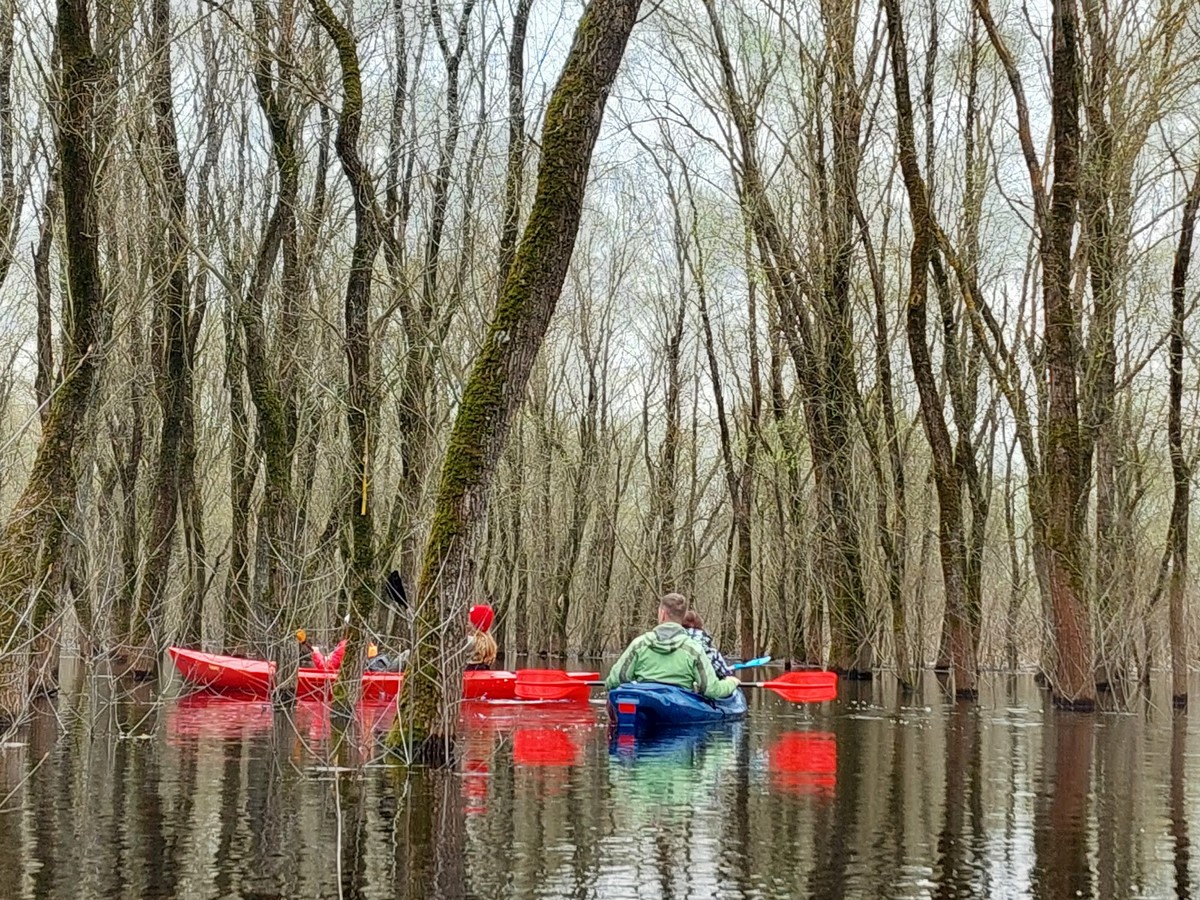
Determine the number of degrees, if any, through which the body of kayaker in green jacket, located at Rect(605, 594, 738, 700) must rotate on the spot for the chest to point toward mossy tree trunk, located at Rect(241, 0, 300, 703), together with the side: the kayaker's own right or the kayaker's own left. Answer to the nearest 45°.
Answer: approximately 90° to the kayaker's own left

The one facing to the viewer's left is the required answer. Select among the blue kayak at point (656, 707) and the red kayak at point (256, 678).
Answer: the red kayak

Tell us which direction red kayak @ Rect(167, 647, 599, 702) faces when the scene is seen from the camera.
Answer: facing to the left of the viewer

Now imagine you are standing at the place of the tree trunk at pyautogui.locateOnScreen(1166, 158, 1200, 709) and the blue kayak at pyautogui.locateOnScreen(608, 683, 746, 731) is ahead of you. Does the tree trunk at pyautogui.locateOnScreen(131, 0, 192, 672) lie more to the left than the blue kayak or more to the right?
right

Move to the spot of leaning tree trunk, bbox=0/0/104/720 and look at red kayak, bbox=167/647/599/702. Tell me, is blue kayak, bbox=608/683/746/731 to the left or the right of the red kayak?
right

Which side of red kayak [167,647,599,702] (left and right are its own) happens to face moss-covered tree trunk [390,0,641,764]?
left

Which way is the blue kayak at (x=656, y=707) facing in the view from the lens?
facing away from the viewer and to the right of the viewer

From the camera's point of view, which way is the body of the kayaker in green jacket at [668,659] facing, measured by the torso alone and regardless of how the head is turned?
away from the camera

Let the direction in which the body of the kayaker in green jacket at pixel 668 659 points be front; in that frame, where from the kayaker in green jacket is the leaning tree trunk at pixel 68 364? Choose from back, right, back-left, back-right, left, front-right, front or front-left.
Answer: back-left

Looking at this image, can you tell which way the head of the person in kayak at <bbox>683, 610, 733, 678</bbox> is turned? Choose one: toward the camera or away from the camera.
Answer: away from the camera

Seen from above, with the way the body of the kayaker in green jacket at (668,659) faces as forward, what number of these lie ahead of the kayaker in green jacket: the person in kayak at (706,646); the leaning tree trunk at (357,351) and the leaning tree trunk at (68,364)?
1
